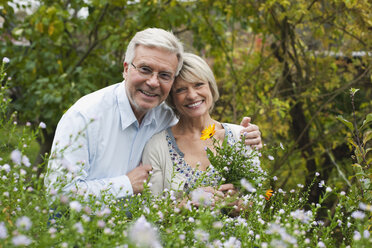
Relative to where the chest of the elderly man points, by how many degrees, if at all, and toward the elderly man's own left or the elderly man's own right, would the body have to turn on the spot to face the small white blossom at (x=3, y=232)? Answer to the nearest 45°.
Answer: approximately 45° to the elderly man's own right

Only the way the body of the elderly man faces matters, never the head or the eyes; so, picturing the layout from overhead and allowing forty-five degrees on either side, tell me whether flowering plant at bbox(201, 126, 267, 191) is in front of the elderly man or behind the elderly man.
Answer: in front

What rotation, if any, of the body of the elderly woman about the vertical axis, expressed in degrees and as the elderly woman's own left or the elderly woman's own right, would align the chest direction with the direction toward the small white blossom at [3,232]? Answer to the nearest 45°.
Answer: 0° — they already face it

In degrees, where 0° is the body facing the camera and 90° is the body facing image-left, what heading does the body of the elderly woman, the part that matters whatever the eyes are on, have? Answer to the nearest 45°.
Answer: approximately 0°

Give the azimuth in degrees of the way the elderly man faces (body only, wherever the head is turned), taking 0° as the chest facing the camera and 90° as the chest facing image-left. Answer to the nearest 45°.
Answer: approximately 315°

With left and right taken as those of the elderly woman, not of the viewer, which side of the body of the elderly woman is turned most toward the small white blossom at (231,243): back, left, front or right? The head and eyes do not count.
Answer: front

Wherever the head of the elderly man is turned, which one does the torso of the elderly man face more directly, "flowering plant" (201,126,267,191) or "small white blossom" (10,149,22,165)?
the flowering plant

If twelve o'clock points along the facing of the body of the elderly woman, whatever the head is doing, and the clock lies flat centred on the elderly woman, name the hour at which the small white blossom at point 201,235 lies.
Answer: The small white blossom is roughly at 12 o'clock from the elderly woman.

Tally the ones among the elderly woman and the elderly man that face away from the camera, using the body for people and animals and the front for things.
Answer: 0
